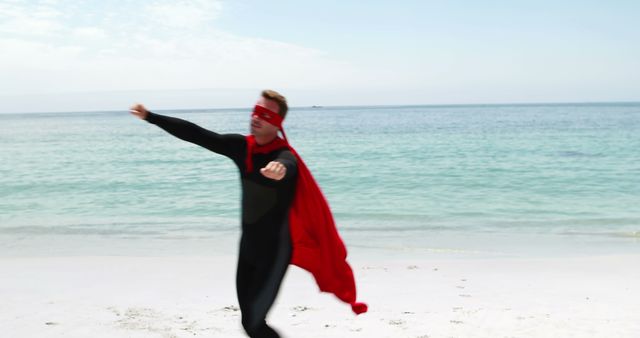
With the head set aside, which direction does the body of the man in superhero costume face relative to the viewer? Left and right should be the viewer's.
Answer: facing the viewer and to the left of the viewer

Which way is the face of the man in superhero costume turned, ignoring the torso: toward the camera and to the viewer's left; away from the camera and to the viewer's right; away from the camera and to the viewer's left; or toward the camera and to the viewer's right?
toward the camera and to the viewer's left
